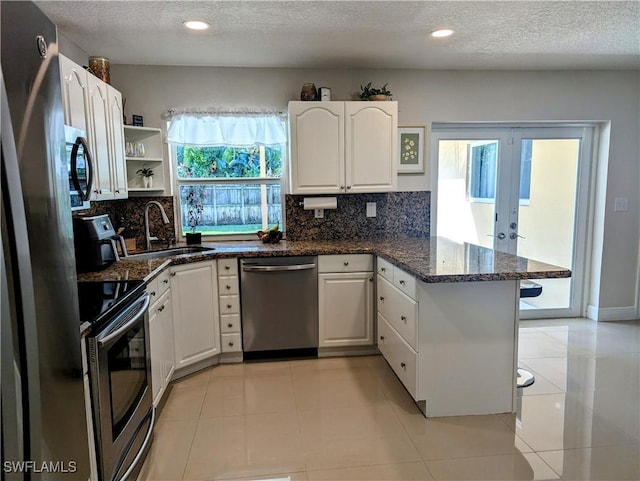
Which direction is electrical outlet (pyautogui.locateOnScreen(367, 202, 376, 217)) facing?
toward the camera

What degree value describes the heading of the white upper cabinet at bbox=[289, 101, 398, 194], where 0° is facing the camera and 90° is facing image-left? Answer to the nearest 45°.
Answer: approximately 0°

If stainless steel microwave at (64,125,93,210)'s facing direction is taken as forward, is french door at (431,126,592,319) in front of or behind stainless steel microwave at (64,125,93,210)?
in front

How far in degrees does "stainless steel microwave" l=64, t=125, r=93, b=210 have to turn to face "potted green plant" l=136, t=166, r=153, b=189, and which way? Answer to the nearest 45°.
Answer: approximately 90° to its left

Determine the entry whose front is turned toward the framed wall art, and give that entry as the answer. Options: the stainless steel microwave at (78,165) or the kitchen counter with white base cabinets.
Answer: the stainless steel microwave

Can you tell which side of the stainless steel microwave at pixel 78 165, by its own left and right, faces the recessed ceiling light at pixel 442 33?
front

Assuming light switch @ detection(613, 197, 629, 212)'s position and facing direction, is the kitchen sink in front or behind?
in front

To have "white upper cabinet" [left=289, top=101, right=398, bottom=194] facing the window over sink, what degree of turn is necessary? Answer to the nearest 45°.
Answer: approximately 90° to its right

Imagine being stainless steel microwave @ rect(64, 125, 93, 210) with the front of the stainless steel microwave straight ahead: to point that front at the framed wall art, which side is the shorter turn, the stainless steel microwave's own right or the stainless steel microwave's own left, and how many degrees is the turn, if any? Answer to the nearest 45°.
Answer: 0° — it already faces it

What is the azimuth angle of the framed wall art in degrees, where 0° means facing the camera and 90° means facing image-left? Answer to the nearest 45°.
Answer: approximately 0°

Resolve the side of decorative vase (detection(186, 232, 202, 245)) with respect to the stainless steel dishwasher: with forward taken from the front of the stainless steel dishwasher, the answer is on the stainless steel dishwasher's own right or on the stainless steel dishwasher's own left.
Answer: on the stainless steel dishwasher's own right

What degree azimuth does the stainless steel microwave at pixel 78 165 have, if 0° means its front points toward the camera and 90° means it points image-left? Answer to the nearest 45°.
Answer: approximately 270°
